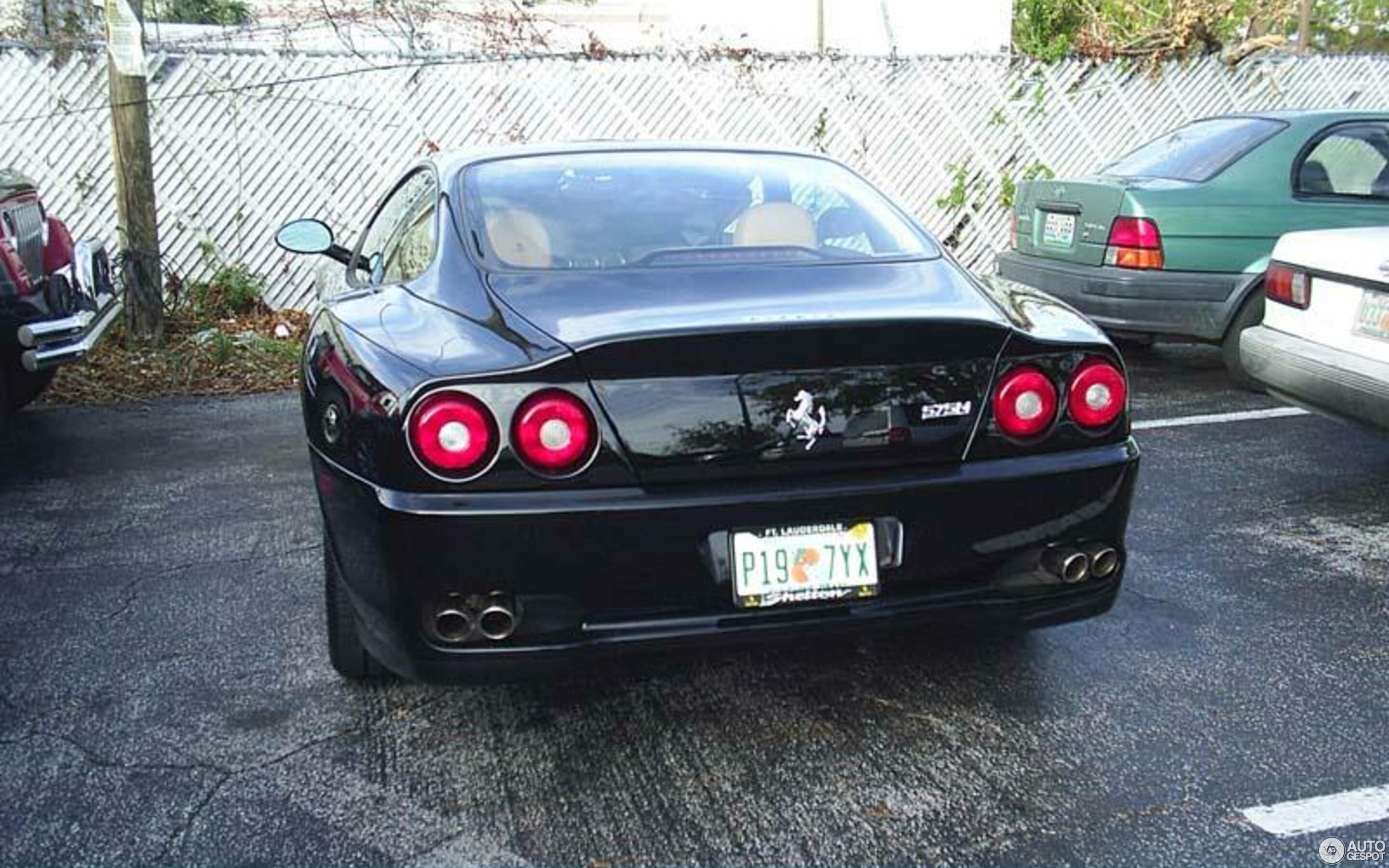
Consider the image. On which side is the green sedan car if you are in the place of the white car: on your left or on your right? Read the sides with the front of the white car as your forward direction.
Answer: on your left

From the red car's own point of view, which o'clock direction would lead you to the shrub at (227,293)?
The shrub is roughly at 10 o'clock from the red car.

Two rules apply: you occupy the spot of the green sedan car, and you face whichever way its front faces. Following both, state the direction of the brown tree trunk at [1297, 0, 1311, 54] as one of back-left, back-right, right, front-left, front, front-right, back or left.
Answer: front-left

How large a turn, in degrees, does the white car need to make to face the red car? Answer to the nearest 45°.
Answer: approximately 135° to its left

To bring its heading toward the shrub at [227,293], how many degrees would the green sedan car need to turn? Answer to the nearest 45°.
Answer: approximately 135° to its left

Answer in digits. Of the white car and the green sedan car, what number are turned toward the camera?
0

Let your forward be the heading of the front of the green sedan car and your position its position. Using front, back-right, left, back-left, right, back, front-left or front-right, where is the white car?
back-right

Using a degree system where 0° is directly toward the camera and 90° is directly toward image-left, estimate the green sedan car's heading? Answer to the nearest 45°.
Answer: approximately 225°

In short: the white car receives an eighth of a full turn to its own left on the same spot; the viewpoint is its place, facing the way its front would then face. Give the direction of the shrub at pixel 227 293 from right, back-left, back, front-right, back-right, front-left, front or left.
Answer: left

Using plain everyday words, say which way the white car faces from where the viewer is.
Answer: facing away from the viewer and to the right of the viewer

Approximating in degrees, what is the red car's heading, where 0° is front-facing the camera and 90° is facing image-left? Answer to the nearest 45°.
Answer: approximately 315°
